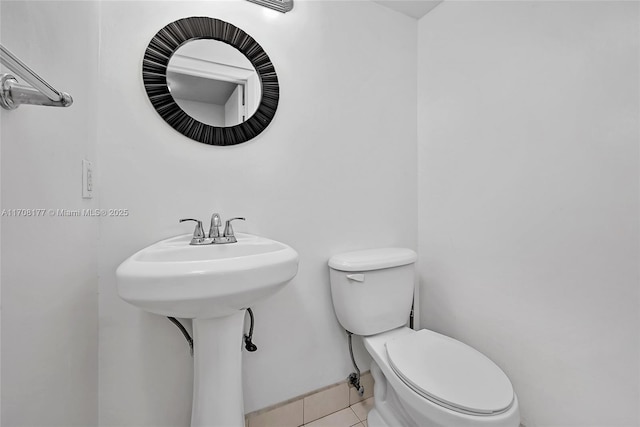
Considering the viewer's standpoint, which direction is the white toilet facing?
facing the viewer and to the right of the viewer

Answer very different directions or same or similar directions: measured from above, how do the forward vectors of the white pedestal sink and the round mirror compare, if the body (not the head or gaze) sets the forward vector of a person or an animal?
same or similar directions

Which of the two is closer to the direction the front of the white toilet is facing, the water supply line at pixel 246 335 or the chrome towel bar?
the chrome towel bar

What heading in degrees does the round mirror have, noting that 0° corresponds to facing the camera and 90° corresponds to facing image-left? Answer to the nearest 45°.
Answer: approximately 315°

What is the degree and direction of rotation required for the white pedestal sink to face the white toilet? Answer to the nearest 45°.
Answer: approximately 45° to its left

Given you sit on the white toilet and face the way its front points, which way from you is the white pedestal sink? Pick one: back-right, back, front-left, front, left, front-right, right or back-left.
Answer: right

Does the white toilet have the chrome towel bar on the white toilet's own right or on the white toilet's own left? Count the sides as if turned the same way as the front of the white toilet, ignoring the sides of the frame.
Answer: on the white toilet's own right

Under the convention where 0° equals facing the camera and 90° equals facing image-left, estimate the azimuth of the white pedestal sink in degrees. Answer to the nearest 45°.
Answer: approximately 315°

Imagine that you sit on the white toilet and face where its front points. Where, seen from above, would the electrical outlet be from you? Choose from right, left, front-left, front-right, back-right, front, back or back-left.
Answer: right

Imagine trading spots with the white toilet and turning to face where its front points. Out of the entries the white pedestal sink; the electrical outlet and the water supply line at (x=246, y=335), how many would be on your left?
0

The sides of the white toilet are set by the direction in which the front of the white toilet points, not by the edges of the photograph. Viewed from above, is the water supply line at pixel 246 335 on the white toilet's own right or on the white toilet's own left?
on the white toilet's own right
